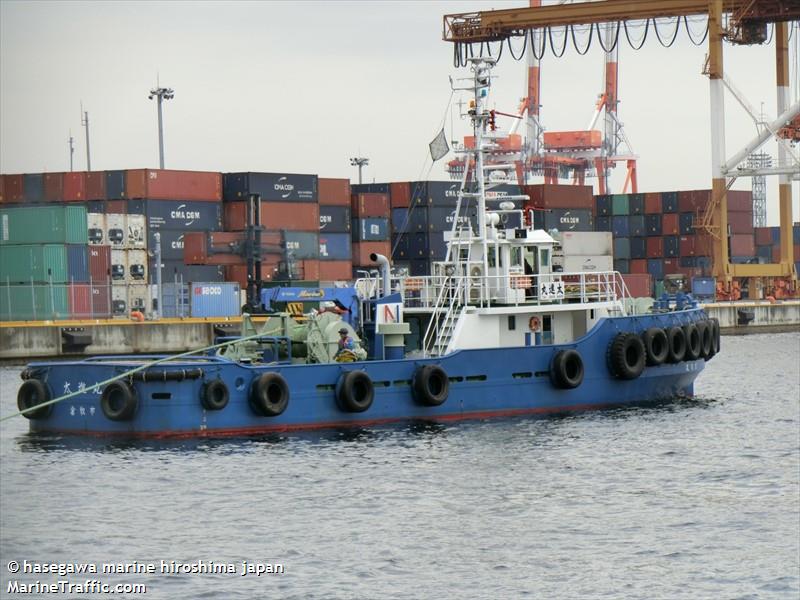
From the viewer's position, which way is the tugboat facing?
facing away from the viewer and to the right of the viewer
